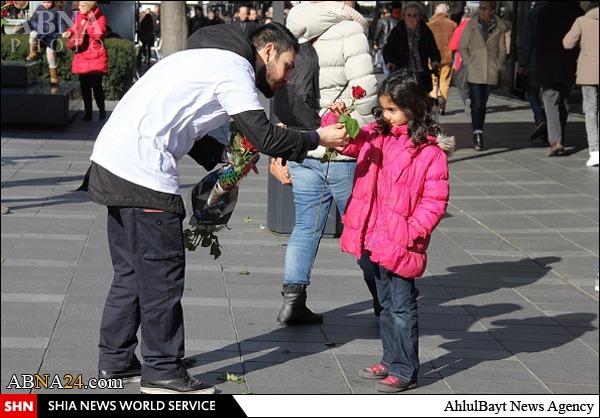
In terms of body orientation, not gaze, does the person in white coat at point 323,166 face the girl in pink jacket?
no

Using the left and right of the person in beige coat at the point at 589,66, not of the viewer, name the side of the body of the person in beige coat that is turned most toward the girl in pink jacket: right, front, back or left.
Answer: back

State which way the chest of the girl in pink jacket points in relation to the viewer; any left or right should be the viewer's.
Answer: facing the viewer and to the left of the viewer

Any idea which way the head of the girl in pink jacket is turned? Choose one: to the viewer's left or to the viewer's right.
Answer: to the viewer's left

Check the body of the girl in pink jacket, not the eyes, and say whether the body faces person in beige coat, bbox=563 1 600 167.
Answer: no

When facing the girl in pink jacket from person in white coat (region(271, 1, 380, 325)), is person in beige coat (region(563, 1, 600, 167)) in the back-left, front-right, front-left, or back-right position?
back-left

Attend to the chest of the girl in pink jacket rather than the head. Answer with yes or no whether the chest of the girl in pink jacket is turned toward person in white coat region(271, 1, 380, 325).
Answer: no

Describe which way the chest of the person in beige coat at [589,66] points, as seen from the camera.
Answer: away from the camera
